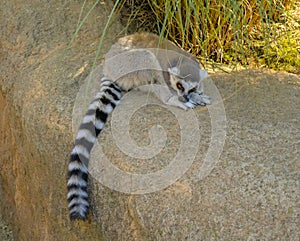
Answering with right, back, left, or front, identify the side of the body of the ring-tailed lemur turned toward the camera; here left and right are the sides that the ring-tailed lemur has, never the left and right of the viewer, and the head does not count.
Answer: right
